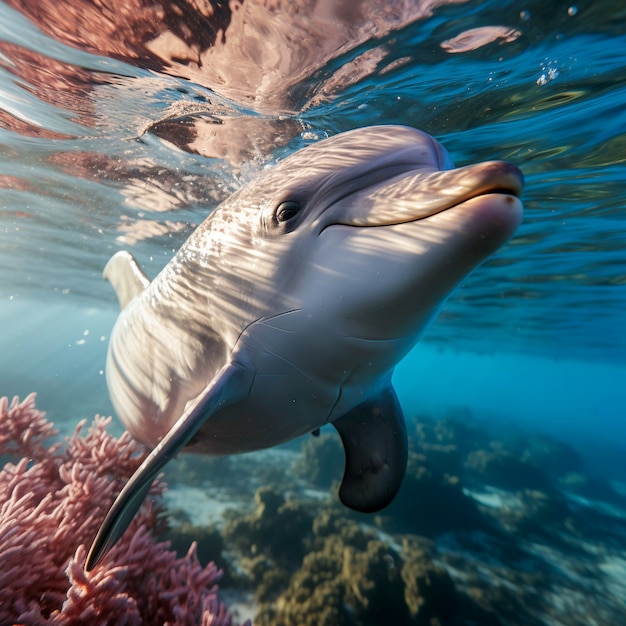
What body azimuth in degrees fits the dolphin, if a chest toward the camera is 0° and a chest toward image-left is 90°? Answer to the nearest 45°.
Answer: approximately 315°
